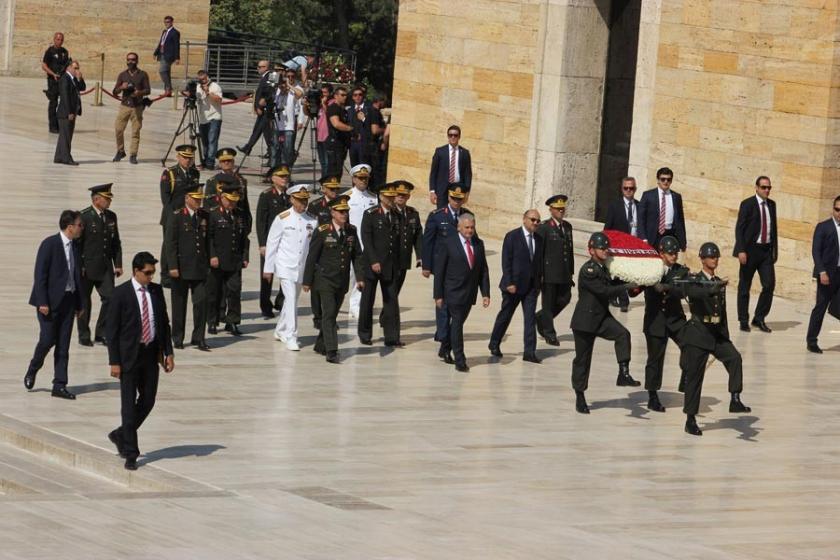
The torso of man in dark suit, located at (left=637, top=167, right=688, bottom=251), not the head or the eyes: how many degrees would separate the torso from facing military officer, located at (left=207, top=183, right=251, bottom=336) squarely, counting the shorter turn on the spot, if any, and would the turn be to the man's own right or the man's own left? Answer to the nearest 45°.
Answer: approximately 45° to the man's own right

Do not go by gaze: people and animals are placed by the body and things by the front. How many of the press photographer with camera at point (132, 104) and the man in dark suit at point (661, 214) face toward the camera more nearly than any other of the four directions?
2

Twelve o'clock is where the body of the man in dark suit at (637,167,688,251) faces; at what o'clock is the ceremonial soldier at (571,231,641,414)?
The ceremonial soldier is roughly at 12 o'clock from the man in dark suit.

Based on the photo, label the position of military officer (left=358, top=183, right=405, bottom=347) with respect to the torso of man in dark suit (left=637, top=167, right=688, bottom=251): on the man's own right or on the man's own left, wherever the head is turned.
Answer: on the man's own right

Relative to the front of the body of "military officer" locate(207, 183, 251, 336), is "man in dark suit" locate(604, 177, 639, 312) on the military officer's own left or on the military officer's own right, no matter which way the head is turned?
on the military officer's own left

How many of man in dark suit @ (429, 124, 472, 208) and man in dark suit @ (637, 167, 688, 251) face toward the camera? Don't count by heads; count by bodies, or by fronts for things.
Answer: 2

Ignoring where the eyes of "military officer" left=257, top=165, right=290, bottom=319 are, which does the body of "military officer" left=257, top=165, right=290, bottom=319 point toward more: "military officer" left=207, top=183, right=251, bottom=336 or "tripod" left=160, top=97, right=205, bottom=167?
the military officer

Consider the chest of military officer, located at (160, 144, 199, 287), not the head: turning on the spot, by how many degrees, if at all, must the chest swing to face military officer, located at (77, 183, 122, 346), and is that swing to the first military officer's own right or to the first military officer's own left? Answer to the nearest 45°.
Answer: approximately 45° to the first military officer's own right

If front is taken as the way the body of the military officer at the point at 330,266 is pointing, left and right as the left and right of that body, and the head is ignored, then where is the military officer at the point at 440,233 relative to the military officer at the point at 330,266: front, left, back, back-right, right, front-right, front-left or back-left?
left

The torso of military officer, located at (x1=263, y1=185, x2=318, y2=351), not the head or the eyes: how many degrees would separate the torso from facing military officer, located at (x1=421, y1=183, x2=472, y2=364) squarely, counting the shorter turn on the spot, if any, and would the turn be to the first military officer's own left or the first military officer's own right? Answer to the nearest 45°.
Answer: approximately 45° to the first military officer's own left

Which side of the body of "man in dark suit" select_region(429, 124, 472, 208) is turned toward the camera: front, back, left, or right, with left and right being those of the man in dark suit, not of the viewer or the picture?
front
